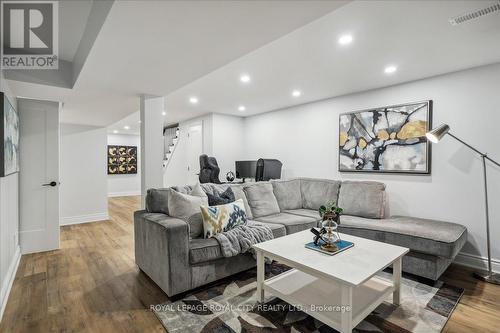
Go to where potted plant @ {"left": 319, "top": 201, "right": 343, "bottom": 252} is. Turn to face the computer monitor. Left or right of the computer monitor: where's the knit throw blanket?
left

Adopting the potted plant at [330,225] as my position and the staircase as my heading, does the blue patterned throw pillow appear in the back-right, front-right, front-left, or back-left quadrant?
front-left

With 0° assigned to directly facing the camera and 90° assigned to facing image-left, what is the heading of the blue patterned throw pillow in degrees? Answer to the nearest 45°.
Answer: approximately 315°

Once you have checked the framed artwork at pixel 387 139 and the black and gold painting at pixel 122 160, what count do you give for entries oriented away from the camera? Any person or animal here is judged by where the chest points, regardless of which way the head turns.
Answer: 0

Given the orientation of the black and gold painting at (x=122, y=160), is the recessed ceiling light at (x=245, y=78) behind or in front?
in front

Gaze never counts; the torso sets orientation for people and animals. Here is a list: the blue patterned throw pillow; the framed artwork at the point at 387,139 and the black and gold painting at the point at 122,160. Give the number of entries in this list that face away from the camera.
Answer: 0

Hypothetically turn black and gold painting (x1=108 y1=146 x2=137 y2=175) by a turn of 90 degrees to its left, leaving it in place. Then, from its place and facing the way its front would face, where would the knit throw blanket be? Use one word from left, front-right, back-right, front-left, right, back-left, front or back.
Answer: right

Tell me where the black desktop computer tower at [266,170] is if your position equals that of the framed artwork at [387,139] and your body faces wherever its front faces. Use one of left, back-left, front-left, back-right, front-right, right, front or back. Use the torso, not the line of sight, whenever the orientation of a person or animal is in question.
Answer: front-right

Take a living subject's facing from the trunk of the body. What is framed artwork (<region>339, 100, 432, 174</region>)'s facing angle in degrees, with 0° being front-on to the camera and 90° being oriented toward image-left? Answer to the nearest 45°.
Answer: approximately 45°

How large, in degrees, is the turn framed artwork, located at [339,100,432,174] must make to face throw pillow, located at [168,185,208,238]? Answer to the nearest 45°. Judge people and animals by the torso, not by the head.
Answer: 0° — it already faces it

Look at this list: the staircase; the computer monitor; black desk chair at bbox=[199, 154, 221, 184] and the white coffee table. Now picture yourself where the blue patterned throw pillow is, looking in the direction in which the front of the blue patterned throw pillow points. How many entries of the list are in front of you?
1

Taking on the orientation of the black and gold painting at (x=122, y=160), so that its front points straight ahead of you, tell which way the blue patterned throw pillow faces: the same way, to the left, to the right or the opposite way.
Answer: the same way

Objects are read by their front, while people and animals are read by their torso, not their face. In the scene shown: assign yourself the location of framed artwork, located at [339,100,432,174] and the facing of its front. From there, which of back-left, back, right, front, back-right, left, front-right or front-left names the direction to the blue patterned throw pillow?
front

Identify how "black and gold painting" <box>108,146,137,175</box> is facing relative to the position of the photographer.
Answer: facing the viewer

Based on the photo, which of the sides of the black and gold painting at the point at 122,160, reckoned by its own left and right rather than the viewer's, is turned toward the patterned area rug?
front

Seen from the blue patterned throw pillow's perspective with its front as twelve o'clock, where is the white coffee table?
The white coffee table is roughly at 12 o'clock from the blue patterned throw pillow.

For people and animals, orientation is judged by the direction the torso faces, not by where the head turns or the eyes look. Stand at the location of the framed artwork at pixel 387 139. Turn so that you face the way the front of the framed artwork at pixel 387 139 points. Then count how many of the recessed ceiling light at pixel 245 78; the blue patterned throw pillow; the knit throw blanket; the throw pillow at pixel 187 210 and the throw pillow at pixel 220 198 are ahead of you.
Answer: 5

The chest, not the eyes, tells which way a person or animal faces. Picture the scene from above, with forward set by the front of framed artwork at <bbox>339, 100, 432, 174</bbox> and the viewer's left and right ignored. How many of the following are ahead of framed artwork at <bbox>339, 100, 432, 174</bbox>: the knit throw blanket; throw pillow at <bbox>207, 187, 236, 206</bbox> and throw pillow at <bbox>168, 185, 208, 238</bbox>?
3
